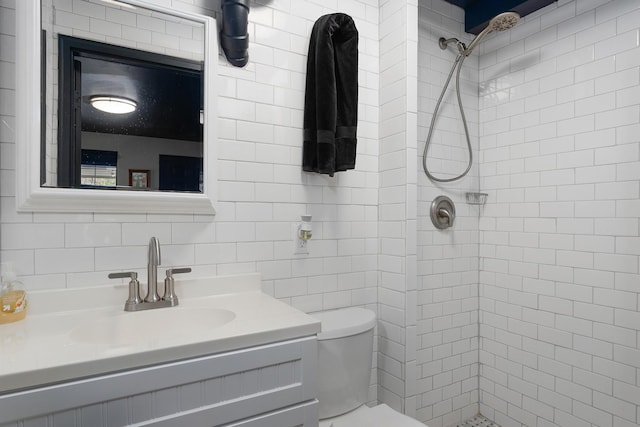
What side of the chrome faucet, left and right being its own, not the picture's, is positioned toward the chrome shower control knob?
left

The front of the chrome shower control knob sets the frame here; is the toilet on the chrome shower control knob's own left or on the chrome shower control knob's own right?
on the chrome shower control knob's own right

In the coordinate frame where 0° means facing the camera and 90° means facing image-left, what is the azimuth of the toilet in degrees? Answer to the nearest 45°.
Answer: approximately 315°

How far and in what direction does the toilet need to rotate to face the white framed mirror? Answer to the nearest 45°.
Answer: approximately 90° to its right
